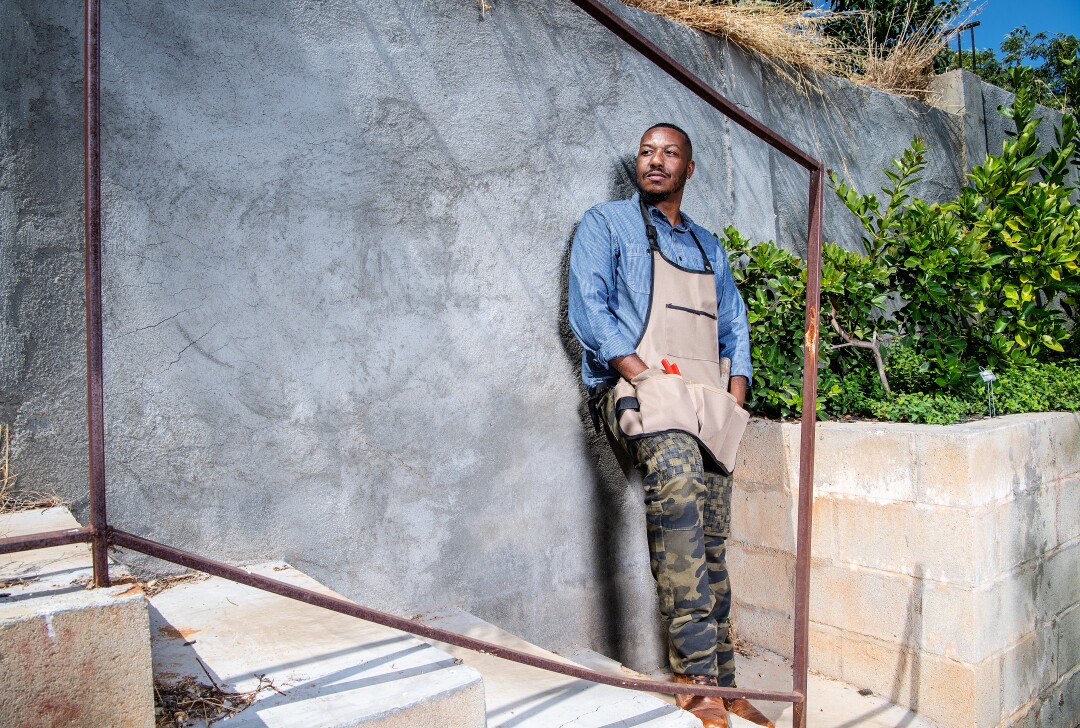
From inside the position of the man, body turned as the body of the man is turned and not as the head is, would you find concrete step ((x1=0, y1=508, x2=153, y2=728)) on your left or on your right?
on your right

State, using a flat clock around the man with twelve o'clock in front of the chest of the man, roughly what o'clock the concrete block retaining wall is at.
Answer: The concrete block retaining wall is roughly at 10 o'clock from the man.

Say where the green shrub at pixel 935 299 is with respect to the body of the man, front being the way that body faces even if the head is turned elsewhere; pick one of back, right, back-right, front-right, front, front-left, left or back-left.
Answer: left

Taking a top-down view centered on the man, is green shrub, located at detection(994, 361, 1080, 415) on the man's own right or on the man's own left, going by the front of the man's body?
on the man's own left

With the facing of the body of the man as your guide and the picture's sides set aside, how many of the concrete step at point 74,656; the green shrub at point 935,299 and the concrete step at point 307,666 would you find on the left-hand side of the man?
1

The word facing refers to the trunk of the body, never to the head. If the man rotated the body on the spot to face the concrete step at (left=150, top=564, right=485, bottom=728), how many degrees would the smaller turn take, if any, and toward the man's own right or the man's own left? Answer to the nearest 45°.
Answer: approximately 90° to the man's own right

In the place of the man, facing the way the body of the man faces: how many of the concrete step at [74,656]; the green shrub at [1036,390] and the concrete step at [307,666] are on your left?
1

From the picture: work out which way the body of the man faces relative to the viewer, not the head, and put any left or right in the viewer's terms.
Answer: facing the viewer and to the right of the viewer
